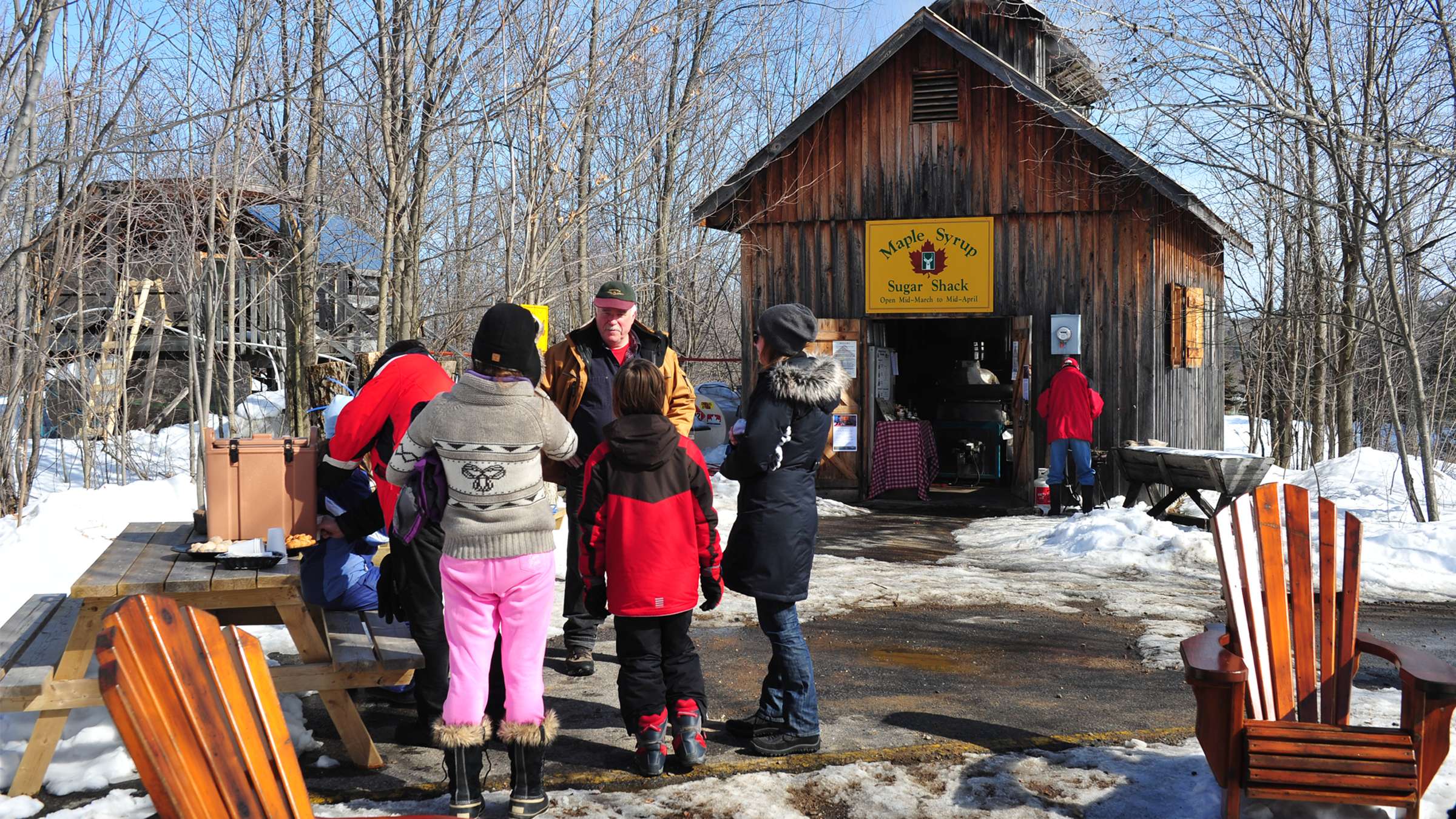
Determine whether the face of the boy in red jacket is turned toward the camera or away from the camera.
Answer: away from the camera

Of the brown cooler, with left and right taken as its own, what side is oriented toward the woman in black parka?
left

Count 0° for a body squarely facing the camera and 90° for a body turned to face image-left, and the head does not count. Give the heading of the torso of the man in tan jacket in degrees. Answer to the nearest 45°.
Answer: approximately 0°

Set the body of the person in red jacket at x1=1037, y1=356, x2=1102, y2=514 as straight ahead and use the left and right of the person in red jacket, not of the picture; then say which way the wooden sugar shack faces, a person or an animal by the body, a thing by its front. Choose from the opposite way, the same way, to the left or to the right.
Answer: the opposite way

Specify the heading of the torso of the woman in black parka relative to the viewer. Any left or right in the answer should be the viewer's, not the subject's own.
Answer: facing to the left of the viewer

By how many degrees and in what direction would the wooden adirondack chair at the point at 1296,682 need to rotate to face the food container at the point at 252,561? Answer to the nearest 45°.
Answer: approximately 90° to its right

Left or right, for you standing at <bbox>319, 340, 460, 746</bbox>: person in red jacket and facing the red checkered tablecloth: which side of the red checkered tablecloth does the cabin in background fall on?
left

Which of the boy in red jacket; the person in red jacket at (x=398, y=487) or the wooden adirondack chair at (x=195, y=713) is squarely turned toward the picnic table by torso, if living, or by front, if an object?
the person in red jacket

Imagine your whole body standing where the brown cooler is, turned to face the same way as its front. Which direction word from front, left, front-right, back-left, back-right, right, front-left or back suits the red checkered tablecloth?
back-left

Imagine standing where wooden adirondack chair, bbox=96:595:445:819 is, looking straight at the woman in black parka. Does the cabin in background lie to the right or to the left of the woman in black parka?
left
